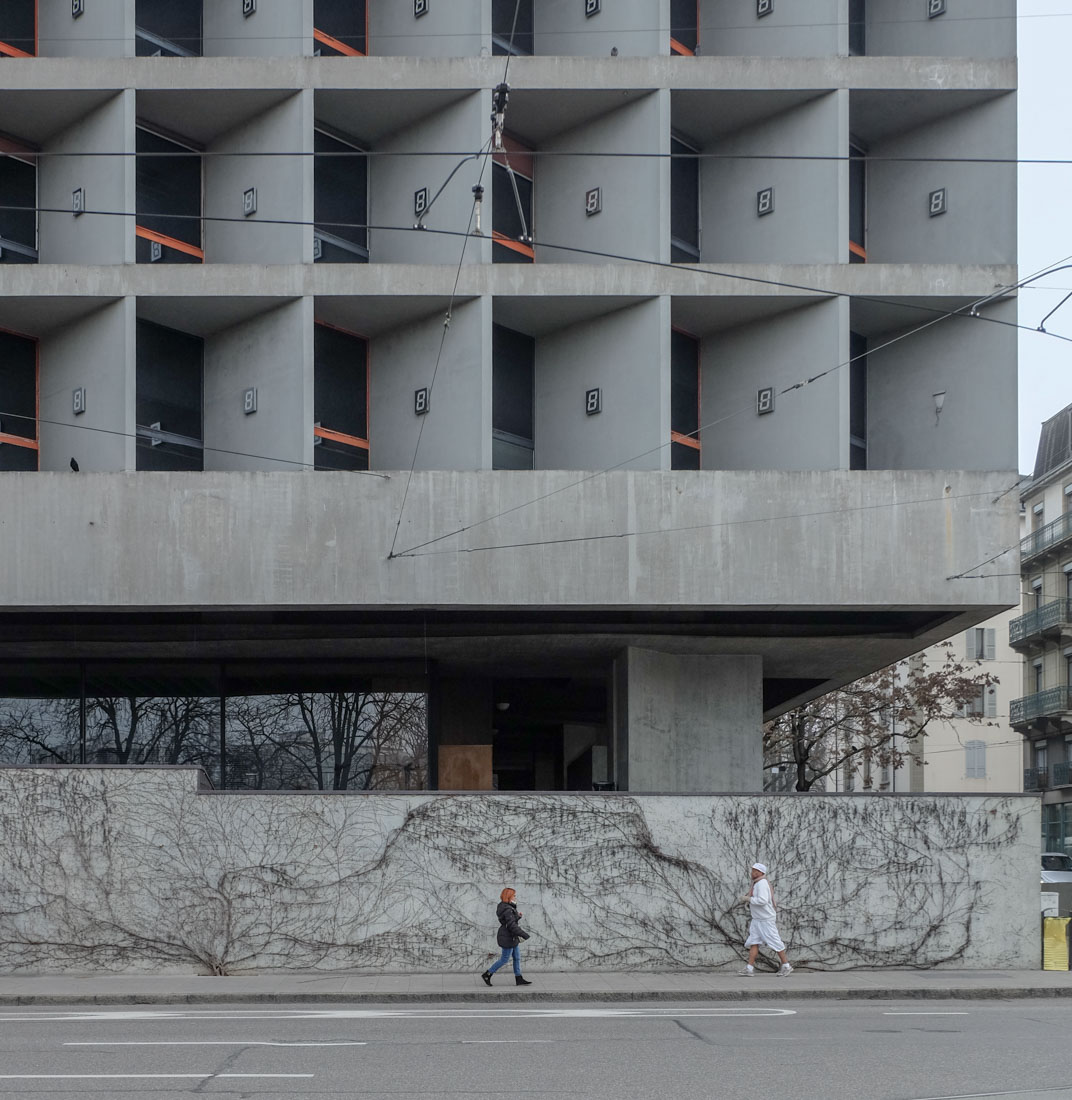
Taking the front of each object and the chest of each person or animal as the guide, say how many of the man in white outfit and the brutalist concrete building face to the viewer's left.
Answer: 1

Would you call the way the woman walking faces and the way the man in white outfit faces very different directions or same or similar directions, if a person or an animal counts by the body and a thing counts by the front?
very different directions

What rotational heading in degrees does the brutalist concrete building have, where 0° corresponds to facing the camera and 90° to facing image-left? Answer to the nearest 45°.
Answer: approximately 0°

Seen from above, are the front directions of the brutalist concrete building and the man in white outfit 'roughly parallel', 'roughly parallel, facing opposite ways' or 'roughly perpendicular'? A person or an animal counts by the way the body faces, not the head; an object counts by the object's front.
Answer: roughly perpendicular

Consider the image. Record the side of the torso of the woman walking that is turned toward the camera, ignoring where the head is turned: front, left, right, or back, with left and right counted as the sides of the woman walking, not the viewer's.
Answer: right

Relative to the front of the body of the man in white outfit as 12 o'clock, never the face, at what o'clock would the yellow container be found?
The yellow container is roughly at 5 o'clock from the man in white outfit.

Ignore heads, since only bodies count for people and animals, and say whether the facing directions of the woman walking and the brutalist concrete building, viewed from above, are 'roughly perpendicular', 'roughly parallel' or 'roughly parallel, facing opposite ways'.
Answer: roughly perpendicular

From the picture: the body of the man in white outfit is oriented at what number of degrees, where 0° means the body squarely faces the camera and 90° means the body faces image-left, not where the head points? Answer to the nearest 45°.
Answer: approximately 90°
